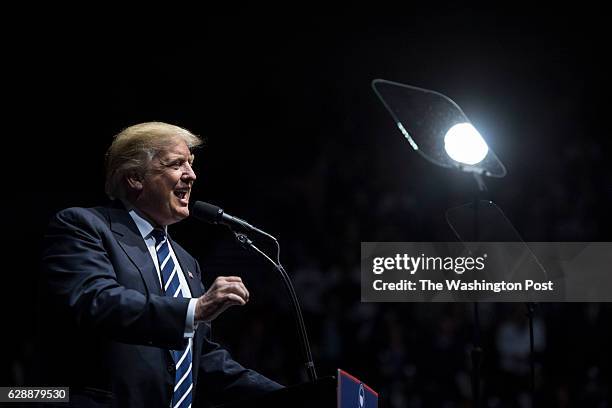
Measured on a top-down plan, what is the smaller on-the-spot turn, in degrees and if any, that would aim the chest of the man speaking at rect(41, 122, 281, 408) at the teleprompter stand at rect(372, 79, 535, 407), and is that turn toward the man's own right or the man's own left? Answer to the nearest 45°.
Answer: approximately 90° to the man's own left

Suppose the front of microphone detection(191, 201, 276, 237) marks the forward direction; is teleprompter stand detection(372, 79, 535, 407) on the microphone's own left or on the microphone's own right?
on the microphone's own right

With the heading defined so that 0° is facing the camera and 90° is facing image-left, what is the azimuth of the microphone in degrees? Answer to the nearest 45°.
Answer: approximately 90°

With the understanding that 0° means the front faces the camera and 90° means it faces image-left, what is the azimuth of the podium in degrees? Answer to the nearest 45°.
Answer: approximately 315°

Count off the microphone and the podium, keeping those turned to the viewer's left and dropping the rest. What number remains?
1

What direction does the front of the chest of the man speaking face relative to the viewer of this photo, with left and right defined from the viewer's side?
facing the viewer and to the right of the viewer
